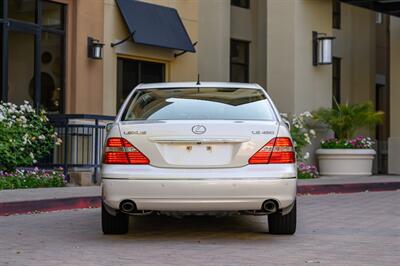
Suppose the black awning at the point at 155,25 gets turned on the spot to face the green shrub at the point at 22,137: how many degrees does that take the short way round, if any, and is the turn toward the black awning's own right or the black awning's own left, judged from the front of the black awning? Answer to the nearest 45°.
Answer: approximately 90° to the black awning's own right

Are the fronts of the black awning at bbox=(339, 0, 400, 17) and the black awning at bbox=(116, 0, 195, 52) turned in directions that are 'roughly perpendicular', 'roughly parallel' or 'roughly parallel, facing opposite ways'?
roughly parallel

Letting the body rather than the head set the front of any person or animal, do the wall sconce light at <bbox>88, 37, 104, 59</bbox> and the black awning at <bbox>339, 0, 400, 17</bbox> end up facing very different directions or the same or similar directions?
same or similar directions

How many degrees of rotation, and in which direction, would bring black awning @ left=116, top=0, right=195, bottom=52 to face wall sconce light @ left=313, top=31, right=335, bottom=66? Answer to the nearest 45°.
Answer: approximately 45° to its left

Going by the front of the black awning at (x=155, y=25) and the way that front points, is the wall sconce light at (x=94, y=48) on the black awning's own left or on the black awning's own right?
on the black awning's own right

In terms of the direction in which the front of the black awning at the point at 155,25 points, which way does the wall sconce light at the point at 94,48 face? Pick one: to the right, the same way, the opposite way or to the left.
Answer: the same way

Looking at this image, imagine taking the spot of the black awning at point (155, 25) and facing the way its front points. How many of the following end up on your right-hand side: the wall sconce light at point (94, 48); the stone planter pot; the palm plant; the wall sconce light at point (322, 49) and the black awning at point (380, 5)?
1

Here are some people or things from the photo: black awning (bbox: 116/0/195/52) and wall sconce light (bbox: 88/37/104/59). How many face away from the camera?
0

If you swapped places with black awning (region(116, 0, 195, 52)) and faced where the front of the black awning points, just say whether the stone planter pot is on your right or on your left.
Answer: on your left

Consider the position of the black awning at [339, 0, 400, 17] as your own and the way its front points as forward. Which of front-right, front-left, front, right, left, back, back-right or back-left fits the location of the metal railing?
right

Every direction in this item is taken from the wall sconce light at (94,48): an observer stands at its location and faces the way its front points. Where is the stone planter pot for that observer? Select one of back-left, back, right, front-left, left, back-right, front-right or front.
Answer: front-left

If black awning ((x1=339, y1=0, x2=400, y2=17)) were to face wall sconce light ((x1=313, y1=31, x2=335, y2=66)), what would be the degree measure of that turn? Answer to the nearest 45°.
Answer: approximately 90° to its right

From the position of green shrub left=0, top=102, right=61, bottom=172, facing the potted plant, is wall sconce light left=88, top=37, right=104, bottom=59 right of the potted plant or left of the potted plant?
left

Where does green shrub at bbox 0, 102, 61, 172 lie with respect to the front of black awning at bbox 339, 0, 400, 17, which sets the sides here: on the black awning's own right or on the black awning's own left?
on the black awning's own right

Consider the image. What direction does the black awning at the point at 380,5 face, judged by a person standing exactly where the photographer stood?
facing the viewer and to the right of the viewer
